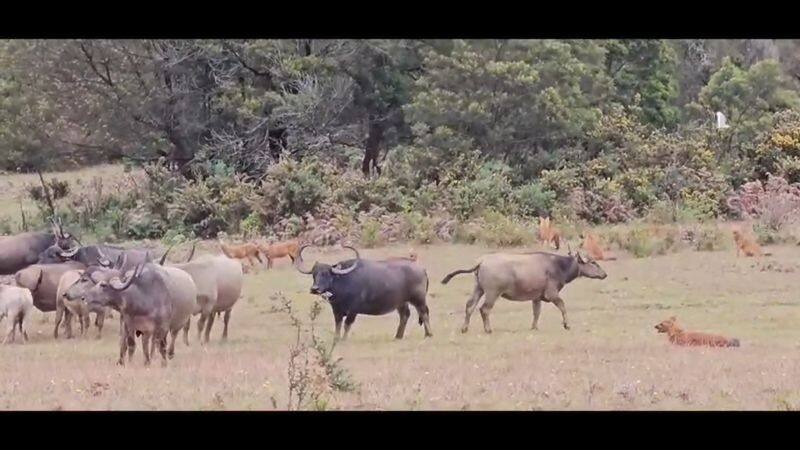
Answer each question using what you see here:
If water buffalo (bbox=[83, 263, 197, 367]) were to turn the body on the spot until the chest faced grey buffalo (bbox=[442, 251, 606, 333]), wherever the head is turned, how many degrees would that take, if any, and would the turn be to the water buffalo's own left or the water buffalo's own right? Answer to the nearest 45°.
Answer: approximately 135° to the water buffalo's own left

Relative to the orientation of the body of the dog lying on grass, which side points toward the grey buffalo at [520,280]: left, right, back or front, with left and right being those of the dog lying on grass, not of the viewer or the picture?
front

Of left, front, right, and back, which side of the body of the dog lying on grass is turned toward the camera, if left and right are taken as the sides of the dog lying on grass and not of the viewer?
left

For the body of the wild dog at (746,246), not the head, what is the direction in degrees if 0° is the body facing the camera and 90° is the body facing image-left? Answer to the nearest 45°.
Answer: approximately 90°

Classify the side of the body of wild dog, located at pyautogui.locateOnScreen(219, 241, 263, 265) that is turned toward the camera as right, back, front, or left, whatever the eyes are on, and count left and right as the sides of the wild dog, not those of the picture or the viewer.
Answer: left

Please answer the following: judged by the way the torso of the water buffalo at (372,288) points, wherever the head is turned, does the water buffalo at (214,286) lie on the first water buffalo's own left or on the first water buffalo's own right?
on the first water buffalo's own right

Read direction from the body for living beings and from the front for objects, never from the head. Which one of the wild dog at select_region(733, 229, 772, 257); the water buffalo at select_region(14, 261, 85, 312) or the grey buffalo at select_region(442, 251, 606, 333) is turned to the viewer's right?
the grey buffalo

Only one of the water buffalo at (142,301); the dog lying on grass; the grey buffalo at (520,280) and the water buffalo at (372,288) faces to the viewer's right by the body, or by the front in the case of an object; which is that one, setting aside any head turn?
the grey buffalo

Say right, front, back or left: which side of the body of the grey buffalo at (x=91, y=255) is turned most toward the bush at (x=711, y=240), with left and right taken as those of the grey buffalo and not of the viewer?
back

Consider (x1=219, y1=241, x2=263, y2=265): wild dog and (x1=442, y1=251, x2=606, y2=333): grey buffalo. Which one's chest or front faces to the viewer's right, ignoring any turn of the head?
the grey buffalo

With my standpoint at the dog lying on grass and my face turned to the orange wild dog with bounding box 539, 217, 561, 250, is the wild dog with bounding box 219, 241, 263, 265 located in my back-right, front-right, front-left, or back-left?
front-left
